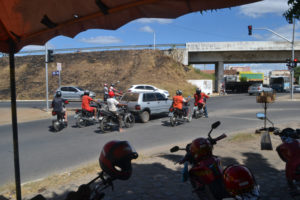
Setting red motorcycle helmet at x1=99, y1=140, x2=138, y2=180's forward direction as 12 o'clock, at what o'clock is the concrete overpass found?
The concrete overpass is roughly at 10 o'clock from the red motorcycle helmet.

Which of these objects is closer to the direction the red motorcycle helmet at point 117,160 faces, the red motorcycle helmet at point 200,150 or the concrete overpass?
the red motorcycle helmet

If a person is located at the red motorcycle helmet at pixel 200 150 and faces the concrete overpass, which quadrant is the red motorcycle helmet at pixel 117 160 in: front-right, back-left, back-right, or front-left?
back-left

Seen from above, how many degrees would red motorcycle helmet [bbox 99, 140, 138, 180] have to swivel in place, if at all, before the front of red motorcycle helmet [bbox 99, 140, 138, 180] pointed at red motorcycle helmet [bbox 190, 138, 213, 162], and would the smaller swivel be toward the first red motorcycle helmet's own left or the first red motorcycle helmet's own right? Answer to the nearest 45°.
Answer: approximately 45° to the first red motorcycle helmet's own left

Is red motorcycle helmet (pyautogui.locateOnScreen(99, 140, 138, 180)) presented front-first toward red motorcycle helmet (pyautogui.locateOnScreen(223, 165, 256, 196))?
yes

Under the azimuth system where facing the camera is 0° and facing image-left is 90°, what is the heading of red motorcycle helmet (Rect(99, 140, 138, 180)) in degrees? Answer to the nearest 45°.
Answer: approximately 270°

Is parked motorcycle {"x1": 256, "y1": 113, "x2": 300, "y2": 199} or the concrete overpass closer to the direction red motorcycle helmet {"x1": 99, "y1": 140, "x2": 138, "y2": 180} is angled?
the parked motorcycle
